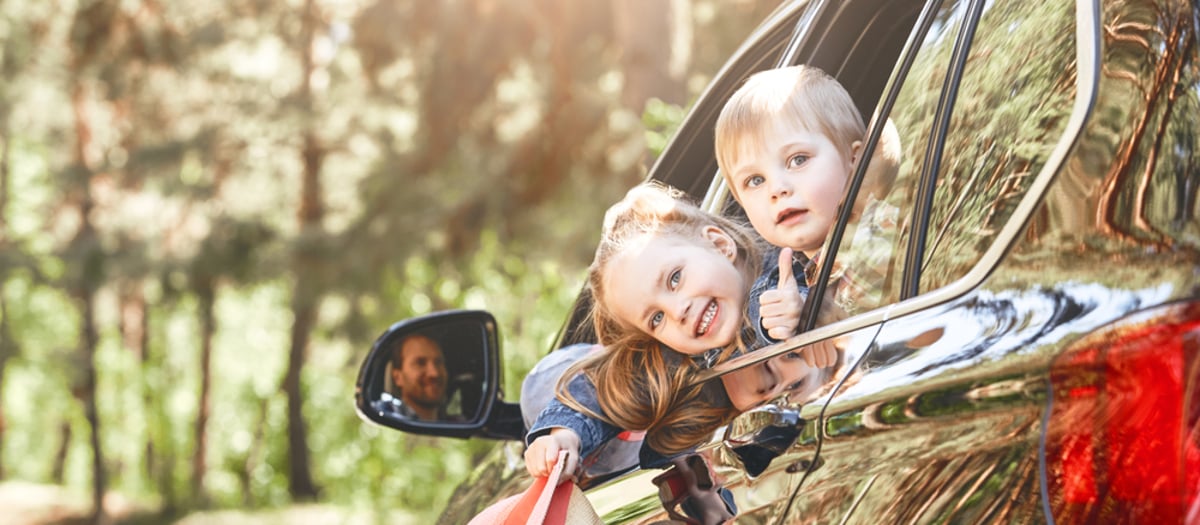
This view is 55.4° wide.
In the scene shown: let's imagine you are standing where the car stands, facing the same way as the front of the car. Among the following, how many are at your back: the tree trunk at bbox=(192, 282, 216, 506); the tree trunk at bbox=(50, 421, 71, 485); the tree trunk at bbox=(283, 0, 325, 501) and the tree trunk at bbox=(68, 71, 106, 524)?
0

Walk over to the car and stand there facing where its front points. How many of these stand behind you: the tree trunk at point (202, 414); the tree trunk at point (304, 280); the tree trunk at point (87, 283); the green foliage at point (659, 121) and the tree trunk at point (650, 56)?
0

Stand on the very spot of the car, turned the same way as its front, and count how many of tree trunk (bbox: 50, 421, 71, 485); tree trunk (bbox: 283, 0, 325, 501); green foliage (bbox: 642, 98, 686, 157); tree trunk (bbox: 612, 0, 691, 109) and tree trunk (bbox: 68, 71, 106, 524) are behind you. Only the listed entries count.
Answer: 0

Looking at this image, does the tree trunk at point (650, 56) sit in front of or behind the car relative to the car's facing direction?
in front

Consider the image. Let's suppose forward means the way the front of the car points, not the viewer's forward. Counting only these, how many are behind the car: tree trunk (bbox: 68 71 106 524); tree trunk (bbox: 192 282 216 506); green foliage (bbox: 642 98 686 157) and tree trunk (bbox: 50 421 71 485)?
0

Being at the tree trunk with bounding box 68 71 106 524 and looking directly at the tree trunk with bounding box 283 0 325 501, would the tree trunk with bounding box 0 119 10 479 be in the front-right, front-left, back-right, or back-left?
back-left

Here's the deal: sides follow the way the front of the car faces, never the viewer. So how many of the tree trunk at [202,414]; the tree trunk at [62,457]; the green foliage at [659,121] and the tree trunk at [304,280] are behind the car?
0

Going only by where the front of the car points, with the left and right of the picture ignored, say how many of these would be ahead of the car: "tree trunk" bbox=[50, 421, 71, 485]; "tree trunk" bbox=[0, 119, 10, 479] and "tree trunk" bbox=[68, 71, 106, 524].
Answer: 3

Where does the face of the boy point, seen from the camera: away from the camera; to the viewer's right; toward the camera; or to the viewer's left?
toward the camera

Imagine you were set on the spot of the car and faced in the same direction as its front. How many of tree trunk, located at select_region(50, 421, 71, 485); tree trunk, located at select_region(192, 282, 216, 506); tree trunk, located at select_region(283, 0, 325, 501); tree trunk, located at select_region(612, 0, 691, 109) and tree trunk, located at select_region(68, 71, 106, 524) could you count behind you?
0

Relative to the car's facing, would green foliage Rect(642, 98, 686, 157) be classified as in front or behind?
in front

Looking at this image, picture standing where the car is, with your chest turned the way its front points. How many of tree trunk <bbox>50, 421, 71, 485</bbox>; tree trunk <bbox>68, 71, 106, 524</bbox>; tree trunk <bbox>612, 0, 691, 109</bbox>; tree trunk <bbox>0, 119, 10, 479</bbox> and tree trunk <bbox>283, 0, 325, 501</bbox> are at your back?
0

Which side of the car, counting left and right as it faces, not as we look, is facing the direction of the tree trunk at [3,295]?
front

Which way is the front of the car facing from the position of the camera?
facing away from the viewer and to the left of the viewer

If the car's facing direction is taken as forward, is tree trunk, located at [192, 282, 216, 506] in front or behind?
in front
